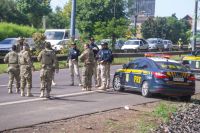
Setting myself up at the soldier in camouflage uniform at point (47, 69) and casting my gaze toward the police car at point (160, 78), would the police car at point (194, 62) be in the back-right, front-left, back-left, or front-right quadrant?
front-left

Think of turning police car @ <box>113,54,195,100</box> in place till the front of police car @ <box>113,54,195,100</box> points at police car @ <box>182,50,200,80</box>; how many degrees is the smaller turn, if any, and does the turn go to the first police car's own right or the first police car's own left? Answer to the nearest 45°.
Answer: approximately 45° to the first police car's own right

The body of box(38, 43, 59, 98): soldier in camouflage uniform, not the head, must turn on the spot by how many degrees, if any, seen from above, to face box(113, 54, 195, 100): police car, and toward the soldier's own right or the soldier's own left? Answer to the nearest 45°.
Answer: approximately 90° to the soldier's own right

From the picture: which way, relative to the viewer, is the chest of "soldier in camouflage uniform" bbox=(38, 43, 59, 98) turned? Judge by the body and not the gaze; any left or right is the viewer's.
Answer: facing away from the viewer

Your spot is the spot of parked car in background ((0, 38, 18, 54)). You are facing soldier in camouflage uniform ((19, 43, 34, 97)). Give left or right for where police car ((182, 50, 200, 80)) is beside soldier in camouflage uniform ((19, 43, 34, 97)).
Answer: left
